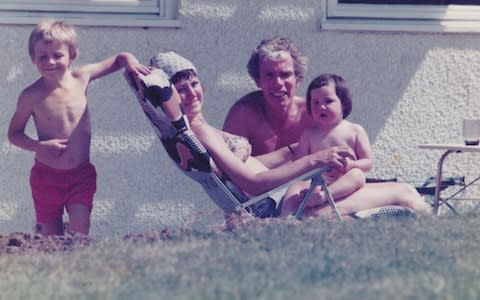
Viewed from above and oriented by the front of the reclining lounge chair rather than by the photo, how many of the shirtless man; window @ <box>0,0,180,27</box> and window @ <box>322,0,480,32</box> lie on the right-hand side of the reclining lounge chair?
0

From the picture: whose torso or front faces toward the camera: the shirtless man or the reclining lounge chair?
the shirtless man

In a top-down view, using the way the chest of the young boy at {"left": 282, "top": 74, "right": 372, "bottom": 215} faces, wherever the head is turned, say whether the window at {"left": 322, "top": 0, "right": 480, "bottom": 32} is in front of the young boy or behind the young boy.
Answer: behind

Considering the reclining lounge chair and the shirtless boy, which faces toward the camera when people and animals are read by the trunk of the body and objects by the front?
the shirtless boy

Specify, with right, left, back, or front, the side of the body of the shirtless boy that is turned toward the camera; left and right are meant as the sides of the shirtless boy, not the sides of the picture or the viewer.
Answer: front

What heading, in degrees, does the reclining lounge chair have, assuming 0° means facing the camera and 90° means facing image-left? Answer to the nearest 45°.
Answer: approximately 270°

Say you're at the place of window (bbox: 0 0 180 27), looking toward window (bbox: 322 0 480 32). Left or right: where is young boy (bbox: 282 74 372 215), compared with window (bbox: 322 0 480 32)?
right

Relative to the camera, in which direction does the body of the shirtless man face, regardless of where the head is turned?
toward the camera

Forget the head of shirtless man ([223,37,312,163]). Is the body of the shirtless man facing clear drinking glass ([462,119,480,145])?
no

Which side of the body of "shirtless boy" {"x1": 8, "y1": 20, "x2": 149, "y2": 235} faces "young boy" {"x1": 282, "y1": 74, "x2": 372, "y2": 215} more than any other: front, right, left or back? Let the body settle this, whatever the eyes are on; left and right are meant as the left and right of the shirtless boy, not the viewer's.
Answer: left

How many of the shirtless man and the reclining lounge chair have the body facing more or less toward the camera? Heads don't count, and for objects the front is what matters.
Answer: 1

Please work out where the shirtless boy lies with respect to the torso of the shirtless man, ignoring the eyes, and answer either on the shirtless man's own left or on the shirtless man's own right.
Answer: on the shirtless man's own right

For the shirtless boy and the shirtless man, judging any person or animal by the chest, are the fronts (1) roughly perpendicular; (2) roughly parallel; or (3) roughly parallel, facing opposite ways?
roughly parallel

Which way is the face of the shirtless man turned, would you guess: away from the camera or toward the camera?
toward the camera

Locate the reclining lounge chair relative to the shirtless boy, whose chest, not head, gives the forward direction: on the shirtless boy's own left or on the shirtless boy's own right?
on the shirtless boy's own left
